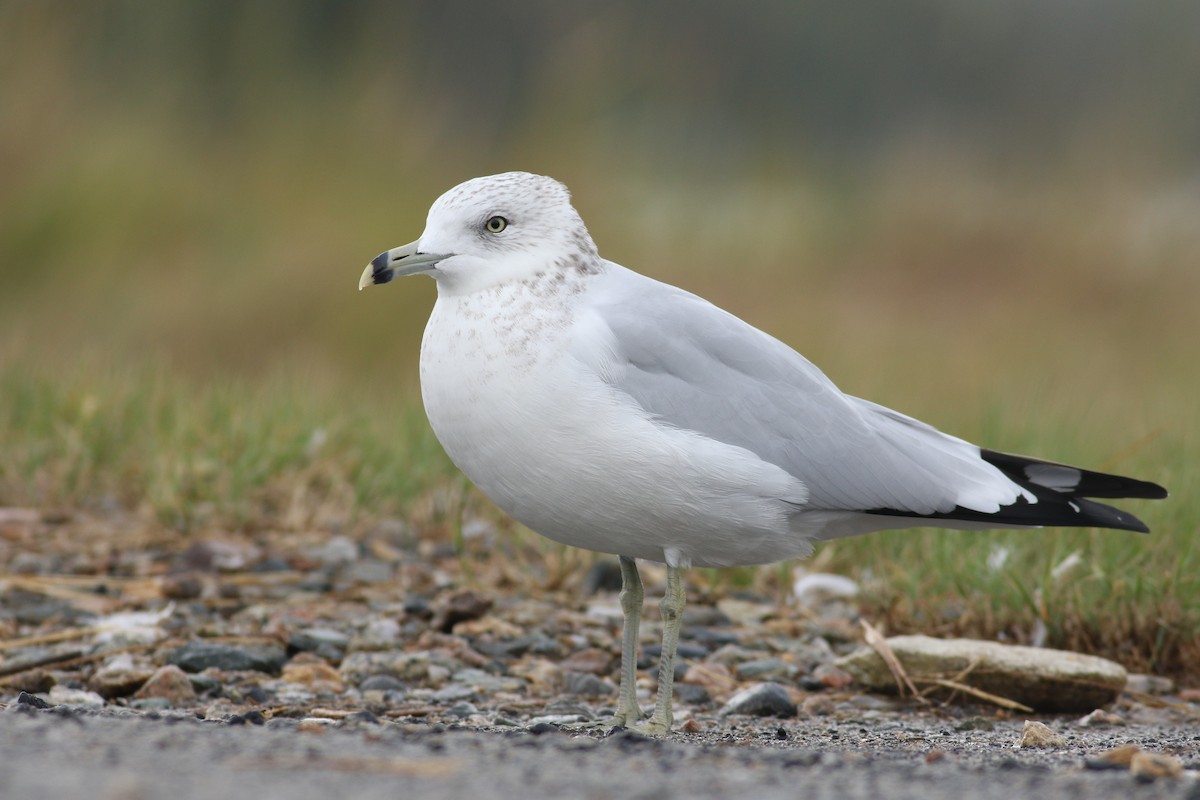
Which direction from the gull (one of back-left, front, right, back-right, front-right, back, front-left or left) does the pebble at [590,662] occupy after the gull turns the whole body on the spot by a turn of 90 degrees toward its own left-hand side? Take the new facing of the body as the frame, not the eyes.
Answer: back

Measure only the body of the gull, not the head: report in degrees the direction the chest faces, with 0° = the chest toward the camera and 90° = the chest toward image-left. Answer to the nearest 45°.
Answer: approximately 90°

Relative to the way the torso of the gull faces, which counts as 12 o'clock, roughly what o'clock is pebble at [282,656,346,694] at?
The pebble is roughly at 1 o'clock from the gull.

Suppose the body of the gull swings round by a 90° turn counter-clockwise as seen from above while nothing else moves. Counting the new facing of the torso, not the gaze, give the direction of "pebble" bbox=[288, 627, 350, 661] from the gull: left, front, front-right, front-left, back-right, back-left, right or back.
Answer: back-right

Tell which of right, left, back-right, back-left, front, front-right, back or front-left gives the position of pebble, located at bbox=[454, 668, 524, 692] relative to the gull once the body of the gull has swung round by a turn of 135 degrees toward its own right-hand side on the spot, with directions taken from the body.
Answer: left

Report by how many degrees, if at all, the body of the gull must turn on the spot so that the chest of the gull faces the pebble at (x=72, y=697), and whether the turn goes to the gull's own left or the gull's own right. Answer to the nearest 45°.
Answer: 0° — it already faces it

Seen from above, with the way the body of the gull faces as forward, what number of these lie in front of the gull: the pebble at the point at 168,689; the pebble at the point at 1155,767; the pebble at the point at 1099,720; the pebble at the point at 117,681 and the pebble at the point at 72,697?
3

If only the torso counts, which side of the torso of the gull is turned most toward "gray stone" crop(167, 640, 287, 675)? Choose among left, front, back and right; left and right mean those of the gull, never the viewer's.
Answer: front

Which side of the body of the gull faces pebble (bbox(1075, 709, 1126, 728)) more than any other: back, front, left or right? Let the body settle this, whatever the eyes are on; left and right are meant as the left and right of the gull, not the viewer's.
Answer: back

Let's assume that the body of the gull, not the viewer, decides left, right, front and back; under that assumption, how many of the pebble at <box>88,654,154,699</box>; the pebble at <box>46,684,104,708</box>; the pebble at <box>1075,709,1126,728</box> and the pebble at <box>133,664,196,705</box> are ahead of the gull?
3

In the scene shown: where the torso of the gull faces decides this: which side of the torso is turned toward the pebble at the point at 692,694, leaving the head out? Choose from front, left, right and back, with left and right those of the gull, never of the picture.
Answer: right

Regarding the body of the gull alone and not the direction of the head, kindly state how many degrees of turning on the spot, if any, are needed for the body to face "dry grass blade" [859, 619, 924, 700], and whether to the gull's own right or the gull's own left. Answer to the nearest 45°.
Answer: approximately 135° to the gull's own right

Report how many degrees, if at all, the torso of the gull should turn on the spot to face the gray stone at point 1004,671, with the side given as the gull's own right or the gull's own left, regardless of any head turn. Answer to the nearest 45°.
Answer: approximately 135° to the gull's own right

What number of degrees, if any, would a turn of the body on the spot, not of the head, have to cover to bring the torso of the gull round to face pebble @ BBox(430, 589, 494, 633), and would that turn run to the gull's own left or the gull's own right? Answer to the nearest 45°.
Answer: approximately 45° to the gull's own right

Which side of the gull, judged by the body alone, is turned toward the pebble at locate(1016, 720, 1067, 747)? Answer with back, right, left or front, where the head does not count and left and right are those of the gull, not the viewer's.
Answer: back
